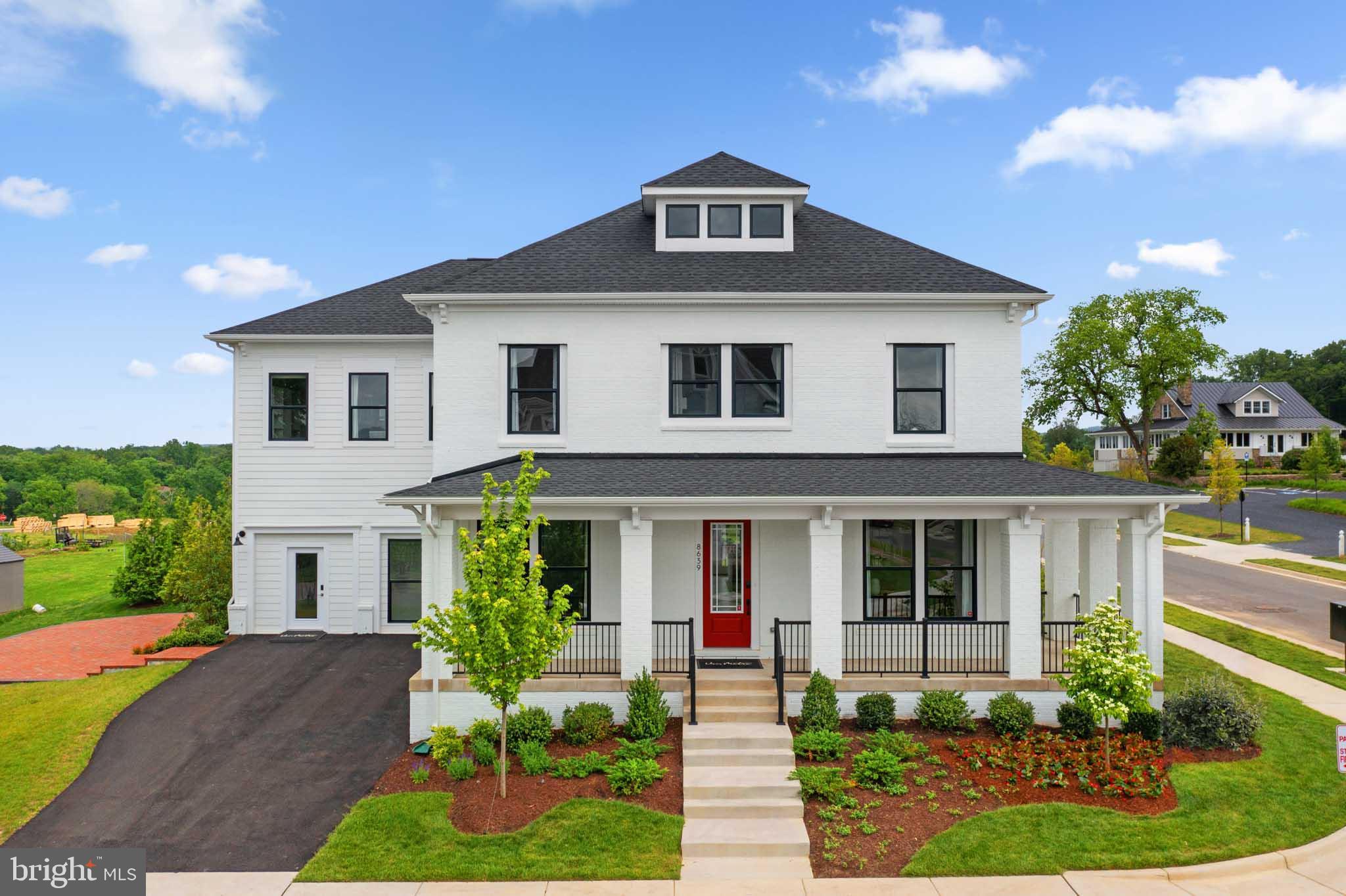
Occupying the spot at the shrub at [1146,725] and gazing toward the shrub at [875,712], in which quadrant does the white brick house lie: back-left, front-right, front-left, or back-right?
front-right

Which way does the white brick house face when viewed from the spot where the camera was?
facing the viewer

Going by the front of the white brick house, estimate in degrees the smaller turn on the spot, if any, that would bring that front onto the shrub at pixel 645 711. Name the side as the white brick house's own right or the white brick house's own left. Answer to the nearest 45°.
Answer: approximately 45° to the white brick house's own right

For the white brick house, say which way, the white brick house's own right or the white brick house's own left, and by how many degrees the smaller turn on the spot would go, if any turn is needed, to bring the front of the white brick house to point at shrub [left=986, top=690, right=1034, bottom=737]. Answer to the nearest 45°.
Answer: approximately 45° to the white brick house's own left

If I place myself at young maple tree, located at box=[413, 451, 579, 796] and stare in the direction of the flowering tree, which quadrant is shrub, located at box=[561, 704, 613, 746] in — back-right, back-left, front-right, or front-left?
front-left

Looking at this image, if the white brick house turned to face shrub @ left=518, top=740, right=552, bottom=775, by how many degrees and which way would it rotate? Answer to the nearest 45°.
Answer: approximately 45° to its right

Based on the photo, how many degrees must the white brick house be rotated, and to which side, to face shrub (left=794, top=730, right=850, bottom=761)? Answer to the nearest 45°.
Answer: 0° — it already faces it

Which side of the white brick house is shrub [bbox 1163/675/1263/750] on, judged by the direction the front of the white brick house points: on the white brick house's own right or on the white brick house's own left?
on the white brick house's own left
